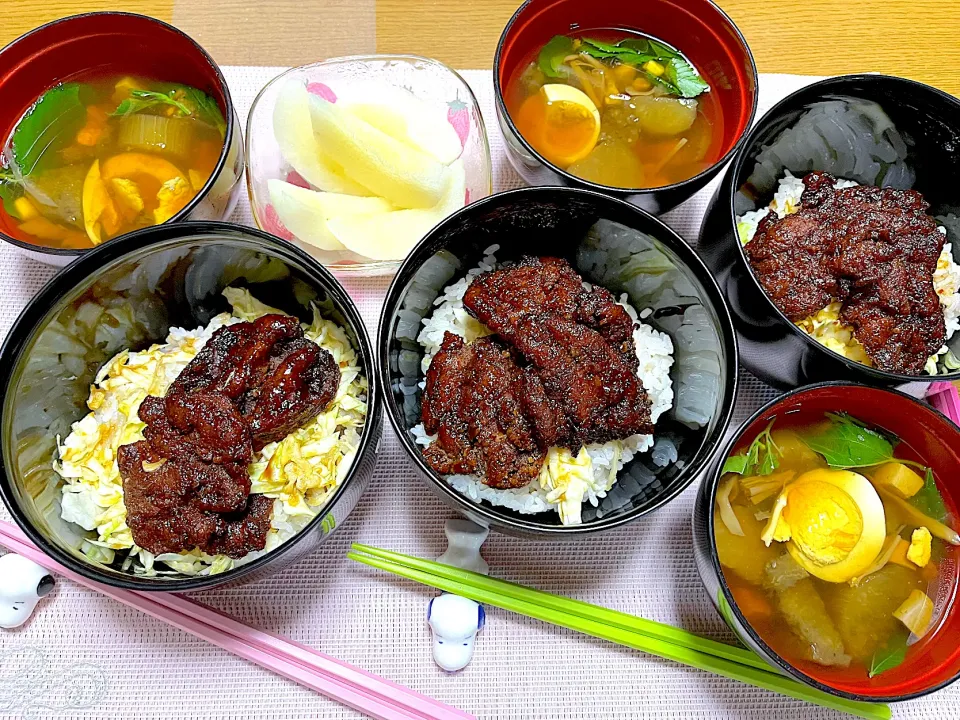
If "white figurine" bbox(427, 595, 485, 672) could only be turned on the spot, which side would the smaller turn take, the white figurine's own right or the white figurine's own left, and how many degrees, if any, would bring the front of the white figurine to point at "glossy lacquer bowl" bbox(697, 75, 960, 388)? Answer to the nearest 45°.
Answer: approximately 135° to the white figurine's own left

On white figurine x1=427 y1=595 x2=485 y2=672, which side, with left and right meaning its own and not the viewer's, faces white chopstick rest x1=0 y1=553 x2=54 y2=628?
right

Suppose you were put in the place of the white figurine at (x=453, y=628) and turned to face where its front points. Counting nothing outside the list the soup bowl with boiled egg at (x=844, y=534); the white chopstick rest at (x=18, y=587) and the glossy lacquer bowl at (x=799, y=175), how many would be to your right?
1

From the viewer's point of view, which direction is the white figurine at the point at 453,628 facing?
toward the camera

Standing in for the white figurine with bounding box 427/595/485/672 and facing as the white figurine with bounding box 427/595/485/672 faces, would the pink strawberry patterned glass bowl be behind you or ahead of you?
behind

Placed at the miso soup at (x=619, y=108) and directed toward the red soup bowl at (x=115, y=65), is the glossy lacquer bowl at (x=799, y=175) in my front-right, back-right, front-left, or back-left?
back-left

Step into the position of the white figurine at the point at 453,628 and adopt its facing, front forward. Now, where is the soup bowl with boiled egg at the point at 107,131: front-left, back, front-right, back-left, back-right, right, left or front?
back-right

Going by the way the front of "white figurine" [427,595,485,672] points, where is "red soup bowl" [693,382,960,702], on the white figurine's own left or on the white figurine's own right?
on the white figurine's own left

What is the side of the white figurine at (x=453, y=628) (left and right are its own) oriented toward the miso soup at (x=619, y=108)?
back

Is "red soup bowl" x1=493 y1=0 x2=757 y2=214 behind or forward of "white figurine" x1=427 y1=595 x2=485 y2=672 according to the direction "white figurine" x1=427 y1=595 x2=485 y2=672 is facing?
behind

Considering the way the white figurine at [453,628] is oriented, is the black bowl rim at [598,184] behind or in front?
behind

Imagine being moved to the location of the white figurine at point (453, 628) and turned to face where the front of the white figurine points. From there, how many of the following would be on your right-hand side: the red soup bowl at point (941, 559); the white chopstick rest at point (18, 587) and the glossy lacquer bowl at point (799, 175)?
1
